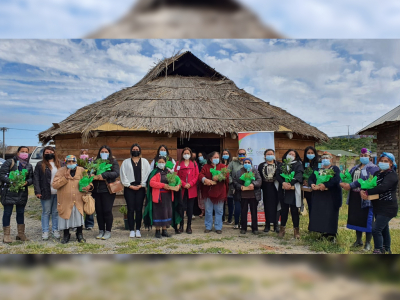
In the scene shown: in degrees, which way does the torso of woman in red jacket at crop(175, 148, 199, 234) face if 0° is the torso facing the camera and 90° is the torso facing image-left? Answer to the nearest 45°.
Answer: approximately 0°

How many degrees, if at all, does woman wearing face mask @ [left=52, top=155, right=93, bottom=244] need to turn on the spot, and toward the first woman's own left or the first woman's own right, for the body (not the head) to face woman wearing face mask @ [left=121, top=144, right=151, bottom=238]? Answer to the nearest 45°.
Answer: approximately 90° to the first woman's own left

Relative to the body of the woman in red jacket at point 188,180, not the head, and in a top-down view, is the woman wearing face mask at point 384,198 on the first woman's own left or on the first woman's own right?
on the first woman's own left
